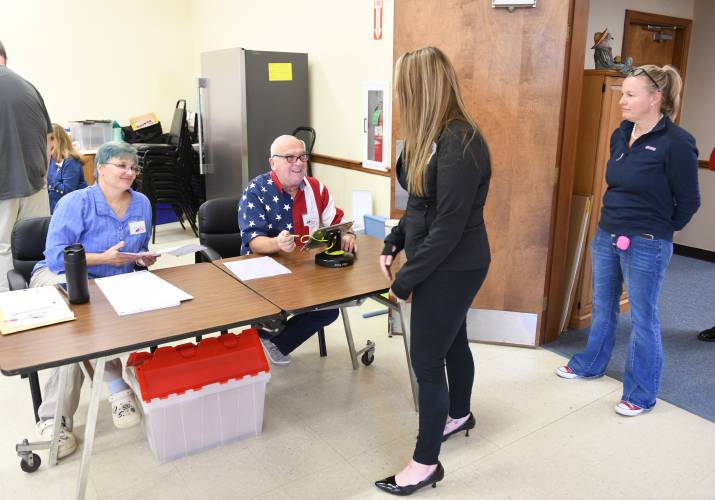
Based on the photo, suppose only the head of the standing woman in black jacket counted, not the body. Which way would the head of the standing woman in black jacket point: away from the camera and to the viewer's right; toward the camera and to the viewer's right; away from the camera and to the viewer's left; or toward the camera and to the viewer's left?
away from the camera and to the viewer's left

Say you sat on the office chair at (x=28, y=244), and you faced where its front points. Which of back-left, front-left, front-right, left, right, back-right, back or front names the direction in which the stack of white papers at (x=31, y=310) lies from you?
front-right

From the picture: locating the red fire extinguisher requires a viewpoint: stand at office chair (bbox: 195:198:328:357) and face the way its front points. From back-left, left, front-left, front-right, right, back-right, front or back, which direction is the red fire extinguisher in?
left

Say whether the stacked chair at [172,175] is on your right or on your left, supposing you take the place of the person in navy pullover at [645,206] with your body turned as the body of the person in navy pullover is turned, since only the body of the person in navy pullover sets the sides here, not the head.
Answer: on your right

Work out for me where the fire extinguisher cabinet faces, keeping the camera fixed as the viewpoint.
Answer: facing the viewer and to the left of the viewer

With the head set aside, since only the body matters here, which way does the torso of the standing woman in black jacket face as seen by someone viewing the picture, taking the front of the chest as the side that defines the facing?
to the viewer's left

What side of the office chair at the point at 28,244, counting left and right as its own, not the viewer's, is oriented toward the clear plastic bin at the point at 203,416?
front

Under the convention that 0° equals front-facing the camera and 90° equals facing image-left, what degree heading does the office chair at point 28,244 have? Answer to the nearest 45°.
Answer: approximately 315°

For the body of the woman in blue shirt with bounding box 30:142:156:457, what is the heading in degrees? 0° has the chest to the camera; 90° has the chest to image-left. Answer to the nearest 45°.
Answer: approximately 315°

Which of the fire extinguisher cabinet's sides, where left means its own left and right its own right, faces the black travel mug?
front

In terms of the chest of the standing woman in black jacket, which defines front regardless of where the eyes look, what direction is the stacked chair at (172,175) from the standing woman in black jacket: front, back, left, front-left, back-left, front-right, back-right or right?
front-right

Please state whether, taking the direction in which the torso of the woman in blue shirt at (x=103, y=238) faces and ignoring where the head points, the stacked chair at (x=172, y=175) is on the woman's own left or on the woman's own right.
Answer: on the woman's own left

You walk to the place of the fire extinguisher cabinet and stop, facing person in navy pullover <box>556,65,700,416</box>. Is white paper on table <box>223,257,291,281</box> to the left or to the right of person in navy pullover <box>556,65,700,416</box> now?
right

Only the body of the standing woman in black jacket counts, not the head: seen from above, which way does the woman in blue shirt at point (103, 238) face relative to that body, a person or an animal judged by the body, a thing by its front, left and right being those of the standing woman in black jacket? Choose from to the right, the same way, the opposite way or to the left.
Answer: the opposite way

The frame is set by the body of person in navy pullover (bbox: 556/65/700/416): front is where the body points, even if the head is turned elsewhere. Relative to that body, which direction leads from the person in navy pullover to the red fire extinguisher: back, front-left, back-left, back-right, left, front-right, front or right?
right
